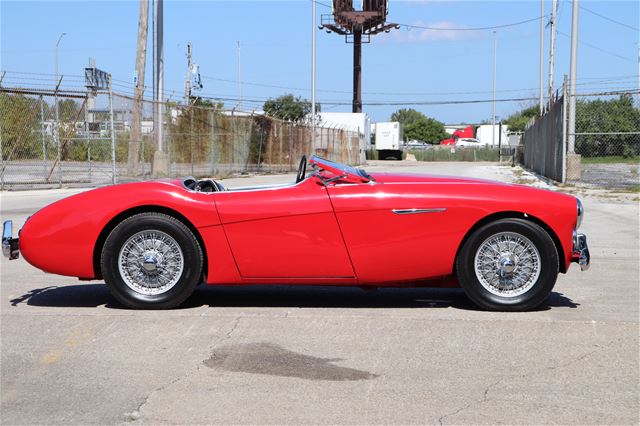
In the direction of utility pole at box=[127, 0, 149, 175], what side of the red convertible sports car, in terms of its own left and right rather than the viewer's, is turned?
left

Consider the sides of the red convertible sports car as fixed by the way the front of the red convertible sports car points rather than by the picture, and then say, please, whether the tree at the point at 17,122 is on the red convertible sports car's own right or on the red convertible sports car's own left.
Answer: on the red convertible sports car's own left

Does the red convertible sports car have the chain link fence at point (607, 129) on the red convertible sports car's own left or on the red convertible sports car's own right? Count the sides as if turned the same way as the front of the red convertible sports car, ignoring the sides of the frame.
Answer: on the red convertible sports car's own left

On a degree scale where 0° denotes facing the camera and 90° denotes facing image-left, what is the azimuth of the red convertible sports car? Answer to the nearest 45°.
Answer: approximately 270°

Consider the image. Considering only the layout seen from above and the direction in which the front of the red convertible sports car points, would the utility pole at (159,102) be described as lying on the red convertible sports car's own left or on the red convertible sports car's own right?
on the red convertible sports car's own left

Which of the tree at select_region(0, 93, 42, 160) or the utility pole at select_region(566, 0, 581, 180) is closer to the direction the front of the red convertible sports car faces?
the utility pole

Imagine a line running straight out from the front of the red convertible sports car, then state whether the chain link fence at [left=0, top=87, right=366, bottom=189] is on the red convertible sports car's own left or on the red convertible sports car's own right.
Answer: on the red convertible sports car's own left
